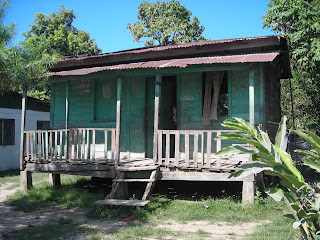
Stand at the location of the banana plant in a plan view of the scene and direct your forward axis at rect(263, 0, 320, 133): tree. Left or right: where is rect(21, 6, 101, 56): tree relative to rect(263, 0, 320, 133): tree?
left

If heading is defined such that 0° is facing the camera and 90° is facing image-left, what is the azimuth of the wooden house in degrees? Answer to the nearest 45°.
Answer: approximately 45°

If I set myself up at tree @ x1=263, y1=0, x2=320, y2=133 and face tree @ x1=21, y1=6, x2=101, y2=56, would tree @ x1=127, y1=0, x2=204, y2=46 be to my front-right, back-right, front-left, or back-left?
front-right

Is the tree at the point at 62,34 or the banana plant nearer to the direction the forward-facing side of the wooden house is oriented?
the banana plant

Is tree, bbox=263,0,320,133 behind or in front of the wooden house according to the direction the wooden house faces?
behind

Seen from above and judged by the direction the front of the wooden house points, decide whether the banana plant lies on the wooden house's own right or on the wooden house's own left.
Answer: on the wooden house's own left

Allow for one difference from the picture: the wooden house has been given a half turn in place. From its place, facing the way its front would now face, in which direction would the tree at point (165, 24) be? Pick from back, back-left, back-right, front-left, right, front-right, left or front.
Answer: front-left

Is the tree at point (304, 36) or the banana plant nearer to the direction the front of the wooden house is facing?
the banana plant

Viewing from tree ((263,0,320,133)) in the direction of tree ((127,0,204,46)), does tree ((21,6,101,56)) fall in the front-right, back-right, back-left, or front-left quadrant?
front-left
